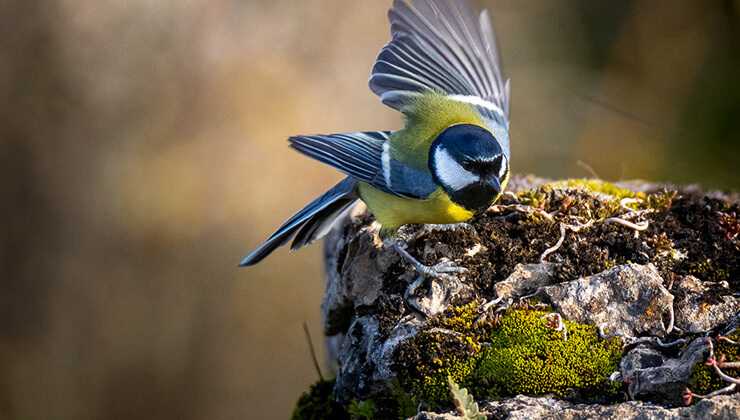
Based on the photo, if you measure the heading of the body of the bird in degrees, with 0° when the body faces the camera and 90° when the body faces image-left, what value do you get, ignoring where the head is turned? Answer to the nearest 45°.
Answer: approximately 315°
